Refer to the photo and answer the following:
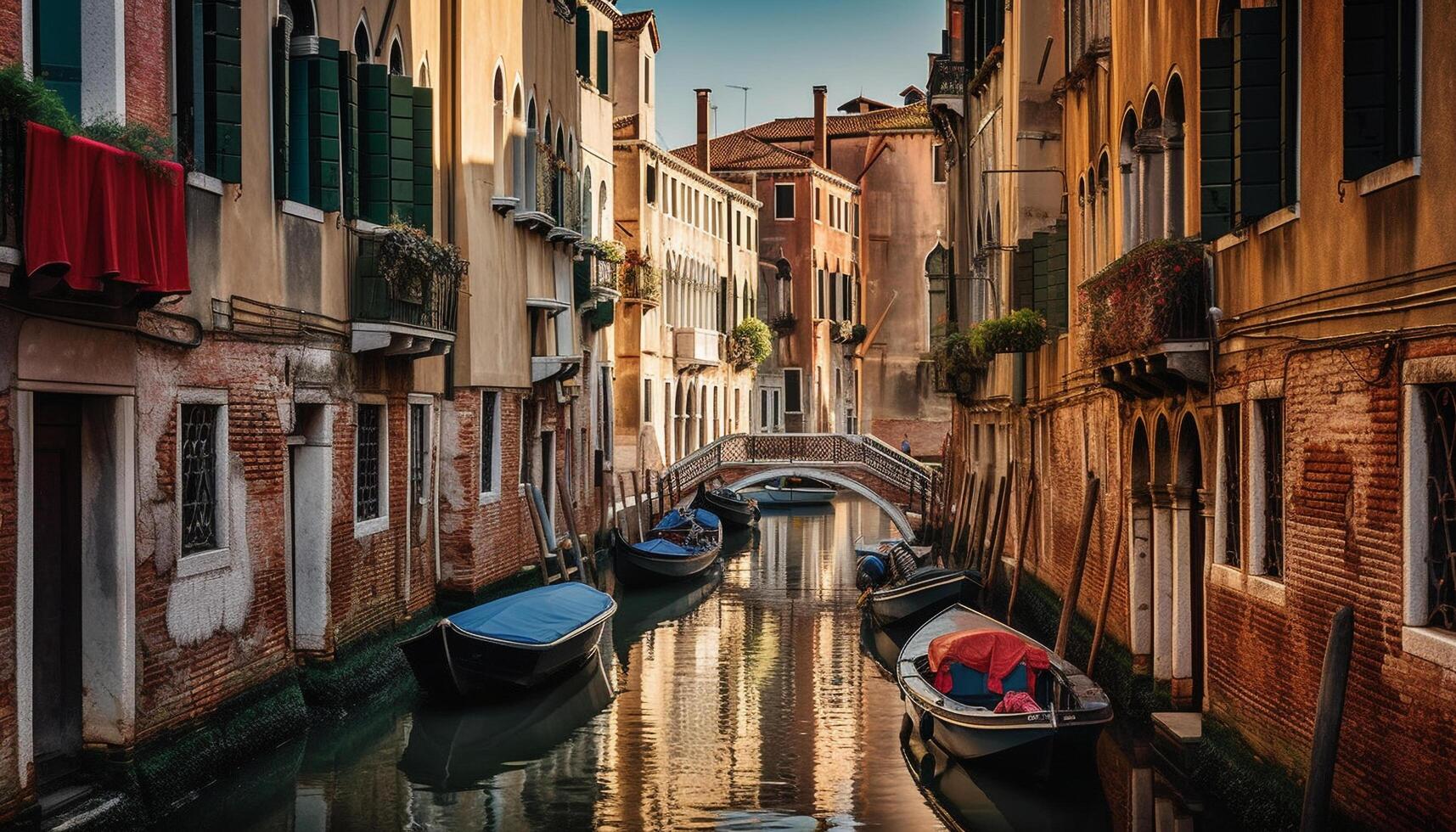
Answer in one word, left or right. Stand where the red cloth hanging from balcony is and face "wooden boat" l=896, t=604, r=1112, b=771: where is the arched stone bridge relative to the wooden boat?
left

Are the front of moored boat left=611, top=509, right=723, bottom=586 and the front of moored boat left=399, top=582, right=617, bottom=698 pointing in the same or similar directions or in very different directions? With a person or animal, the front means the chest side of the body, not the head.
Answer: same or similar directions

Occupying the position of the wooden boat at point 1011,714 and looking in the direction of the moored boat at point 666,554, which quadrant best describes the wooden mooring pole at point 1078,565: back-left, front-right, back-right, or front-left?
front-right
